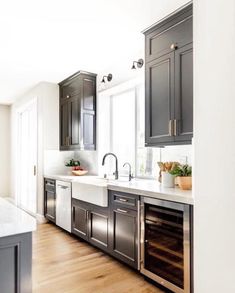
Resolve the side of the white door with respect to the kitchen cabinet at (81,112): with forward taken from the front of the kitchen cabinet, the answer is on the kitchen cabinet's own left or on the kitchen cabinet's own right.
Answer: on the kitchen cabinet's own right

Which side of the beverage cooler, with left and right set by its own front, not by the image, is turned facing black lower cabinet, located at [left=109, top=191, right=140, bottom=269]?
right

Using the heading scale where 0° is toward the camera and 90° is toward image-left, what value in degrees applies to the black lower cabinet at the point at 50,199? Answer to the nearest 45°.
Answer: approximately 45°

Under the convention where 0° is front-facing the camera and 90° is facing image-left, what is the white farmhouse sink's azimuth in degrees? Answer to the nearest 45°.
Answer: approximately 45°

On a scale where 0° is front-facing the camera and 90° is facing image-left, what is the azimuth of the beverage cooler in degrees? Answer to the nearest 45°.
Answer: approximately 45°

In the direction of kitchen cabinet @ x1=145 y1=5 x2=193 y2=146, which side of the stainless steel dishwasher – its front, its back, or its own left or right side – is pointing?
left
